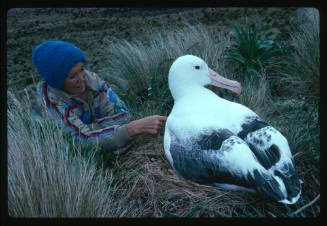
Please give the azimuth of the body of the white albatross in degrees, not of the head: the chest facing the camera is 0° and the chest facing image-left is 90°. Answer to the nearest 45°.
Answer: approximately 135°

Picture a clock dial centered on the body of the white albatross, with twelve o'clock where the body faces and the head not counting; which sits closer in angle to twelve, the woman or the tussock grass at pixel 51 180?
the woman

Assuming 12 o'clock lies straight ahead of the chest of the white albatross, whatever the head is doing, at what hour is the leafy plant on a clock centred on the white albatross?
The leafy plant is roughly at 2 o'clock from the white albatross.

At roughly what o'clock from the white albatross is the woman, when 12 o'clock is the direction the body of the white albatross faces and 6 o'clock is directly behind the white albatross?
The woman is roughly at 11 o'clock from the white albatross.

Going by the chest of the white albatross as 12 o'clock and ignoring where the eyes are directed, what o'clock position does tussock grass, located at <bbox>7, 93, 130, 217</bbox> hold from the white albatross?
The tussock grass is roughly at 10 o'clock from the white albatross.

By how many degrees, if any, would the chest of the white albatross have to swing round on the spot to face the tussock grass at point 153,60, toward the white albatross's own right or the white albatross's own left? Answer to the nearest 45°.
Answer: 0° — it already faces it
